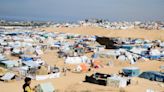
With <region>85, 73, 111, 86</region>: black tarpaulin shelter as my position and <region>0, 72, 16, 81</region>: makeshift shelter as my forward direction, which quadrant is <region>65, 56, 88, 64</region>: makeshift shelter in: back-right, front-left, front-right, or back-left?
front-right

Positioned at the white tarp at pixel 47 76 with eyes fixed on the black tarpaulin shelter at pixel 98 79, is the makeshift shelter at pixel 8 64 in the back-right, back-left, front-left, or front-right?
back-left

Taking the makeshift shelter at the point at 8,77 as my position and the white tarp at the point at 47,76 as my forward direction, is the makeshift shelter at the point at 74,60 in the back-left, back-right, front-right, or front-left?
front-left
